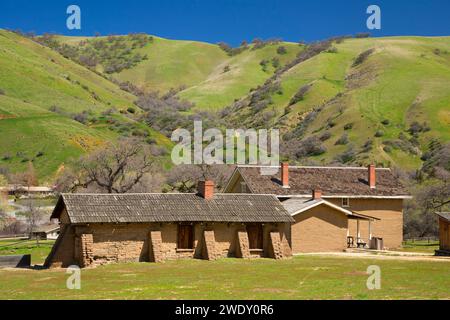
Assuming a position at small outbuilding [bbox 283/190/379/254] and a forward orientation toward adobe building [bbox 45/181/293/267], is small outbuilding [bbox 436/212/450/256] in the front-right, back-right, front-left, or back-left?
back-left

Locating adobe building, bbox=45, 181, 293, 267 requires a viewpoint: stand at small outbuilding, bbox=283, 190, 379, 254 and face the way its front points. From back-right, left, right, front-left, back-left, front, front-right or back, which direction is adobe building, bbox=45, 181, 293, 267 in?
back-right

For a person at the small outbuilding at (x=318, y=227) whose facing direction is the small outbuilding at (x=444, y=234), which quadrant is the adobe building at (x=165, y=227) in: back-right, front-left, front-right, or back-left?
back-right

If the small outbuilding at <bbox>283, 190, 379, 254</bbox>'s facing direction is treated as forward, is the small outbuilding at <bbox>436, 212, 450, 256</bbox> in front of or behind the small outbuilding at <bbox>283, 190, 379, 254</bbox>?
in front
